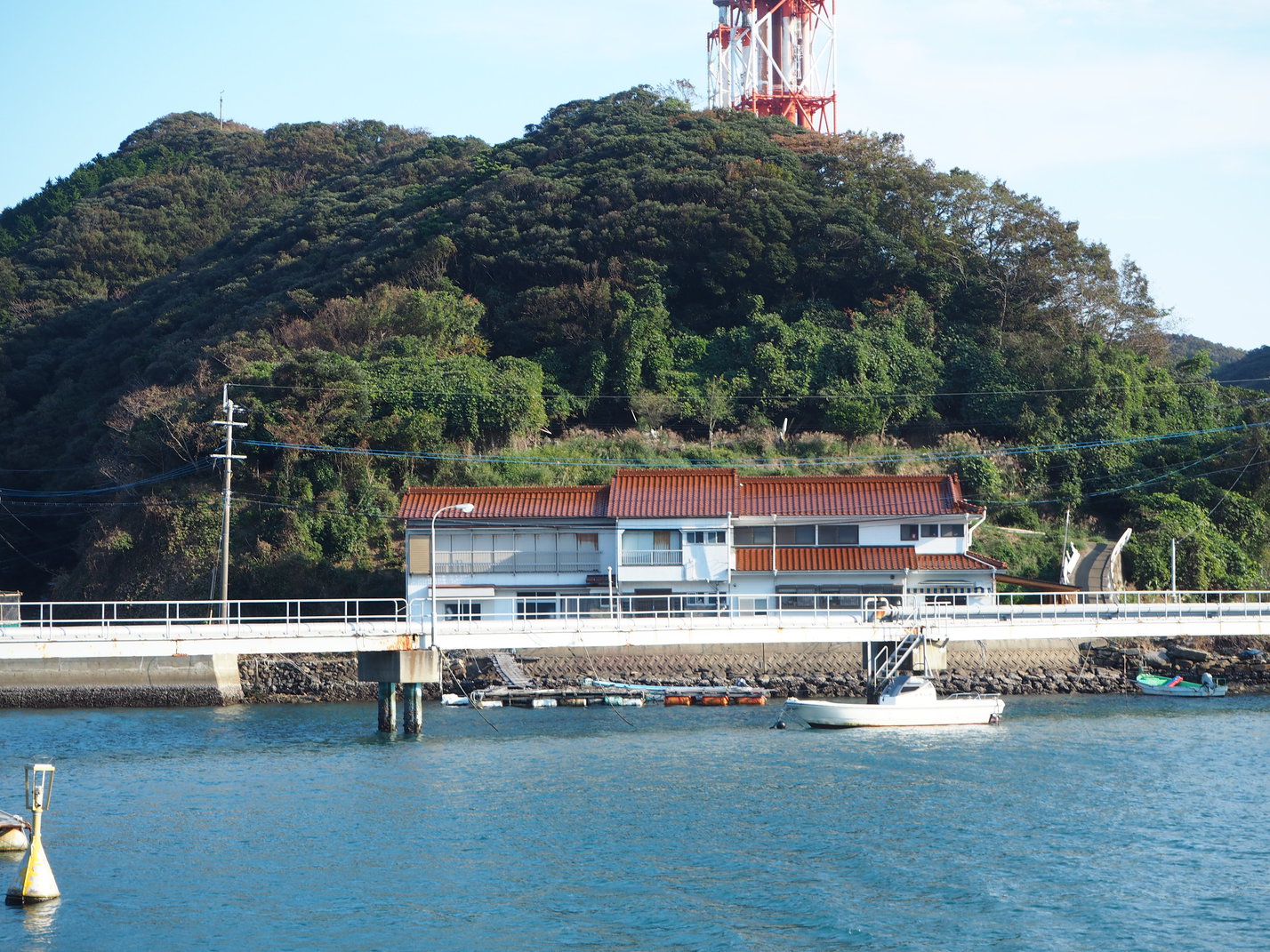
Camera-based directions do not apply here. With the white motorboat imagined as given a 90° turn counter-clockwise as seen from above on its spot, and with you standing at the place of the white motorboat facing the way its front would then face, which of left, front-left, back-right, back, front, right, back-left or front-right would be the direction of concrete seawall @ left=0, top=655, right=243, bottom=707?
right

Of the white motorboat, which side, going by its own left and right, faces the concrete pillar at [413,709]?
front

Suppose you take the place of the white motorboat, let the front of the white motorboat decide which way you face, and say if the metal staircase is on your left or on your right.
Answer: on your right

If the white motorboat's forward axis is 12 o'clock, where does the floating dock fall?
The floating dock is roughly at 1 o'clock from the white motorboat.

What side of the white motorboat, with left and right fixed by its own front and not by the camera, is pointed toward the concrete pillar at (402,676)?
front

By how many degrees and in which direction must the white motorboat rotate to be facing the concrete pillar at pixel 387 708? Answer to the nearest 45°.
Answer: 0° — it already faces it

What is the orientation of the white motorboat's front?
to the viewer's left

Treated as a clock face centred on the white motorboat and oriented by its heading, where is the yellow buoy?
The yellow buoy is roughly at 10 o'clock from the white motorboat.
